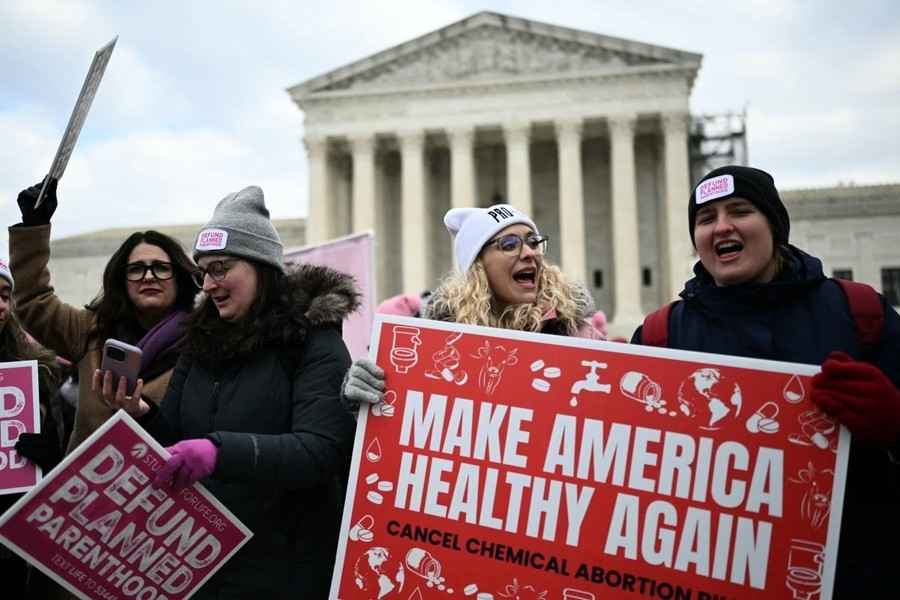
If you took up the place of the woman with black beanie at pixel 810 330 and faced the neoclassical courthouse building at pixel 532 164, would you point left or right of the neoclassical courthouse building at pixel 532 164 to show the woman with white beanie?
left

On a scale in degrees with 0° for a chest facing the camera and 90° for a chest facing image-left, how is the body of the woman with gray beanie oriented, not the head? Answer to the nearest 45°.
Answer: approximately 45°

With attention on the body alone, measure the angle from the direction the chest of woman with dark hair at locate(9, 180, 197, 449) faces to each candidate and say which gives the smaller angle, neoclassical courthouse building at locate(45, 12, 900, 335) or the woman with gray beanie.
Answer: the woman with gray beanie

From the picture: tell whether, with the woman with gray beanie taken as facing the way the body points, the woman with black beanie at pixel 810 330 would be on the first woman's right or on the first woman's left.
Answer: on the first woman's left

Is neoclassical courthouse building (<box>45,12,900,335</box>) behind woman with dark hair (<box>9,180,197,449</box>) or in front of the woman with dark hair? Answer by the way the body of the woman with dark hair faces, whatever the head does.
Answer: behind

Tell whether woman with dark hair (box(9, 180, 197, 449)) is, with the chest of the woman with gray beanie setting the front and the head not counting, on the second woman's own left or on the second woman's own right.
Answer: on the second woman's own right

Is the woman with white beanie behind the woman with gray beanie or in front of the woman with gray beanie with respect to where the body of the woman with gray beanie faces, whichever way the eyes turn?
behind

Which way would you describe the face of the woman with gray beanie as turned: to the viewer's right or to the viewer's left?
to the viewer's left

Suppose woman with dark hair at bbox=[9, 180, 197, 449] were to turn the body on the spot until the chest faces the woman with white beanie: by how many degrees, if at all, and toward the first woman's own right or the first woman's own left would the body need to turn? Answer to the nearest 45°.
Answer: approximately 45° to the first woman's own left
